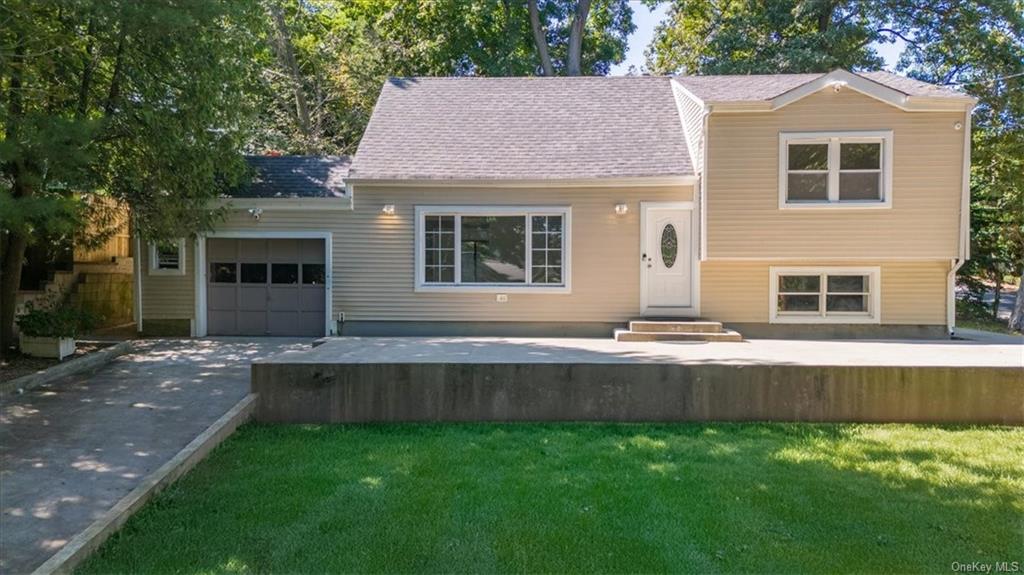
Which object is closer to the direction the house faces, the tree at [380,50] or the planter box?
the planter box

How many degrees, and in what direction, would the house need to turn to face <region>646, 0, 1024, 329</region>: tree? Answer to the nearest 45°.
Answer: approximately 135° to its left

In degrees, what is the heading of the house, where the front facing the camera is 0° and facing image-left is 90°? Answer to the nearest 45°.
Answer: approximately 0°

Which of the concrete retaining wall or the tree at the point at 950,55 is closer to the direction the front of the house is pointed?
the concrete retaining wall

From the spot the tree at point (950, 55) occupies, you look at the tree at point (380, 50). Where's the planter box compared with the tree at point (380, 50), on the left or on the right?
left

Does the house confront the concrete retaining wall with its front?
yes

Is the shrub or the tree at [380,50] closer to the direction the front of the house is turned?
the shrub

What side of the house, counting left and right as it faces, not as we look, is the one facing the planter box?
right

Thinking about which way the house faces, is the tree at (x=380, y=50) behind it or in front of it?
behind

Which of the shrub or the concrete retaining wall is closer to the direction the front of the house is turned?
the concrete retaining wall

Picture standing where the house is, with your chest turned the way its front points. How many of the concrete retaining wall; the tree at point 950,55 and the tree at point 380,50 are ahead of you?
1
